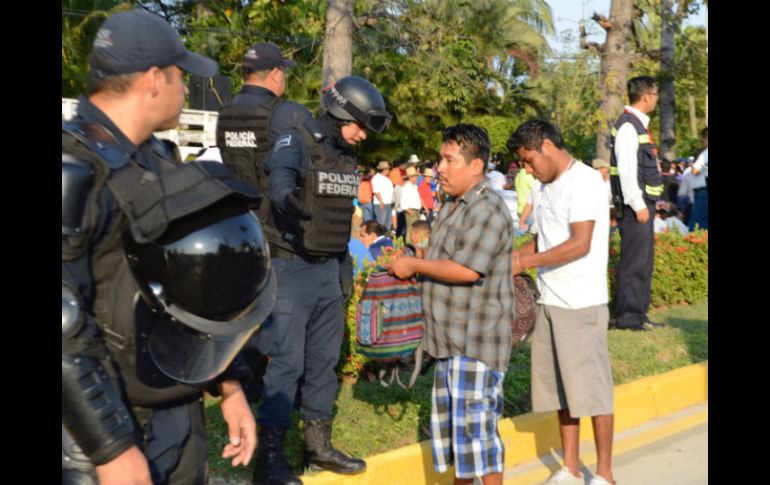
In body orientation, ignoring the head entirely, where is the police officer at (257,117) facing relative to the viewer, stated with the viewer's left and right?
facing away from the viewer and to the right of the viewer

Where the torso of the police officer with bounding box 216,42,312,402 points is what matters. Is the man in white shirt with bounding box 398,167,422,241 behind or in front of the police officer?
in front

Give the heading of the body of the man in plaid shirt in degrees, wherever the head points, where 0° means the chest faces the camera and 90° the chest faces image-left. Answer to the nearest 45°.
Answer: approximately 90°

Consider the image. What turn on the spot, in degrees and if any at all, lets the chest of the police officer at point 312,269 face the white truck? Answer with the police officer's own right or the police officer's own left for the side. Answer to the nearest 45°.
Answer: approximately 135° to the police officer's own left

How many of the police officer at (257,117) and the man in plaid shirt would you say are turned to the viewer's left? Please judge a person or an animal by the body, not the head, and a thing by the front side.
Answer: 1

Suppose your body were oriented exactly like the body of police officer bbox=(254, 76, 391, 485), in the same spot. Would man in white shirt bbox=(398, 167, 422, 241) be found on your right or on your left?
on your left

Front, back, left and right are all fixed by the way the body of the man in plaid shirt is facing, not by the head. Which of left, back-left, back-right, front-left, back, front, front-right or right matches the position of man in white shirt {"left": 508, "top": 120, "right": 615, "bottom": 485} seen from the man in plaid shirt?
back-right

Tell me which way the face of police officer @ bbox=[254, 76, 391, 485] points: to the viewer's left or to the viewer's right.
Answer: to the viewer's right

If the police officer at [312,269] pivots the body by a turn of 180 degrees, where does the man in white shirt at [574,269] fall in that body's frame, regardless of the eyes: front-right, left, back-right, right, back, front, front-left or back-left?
back-right
